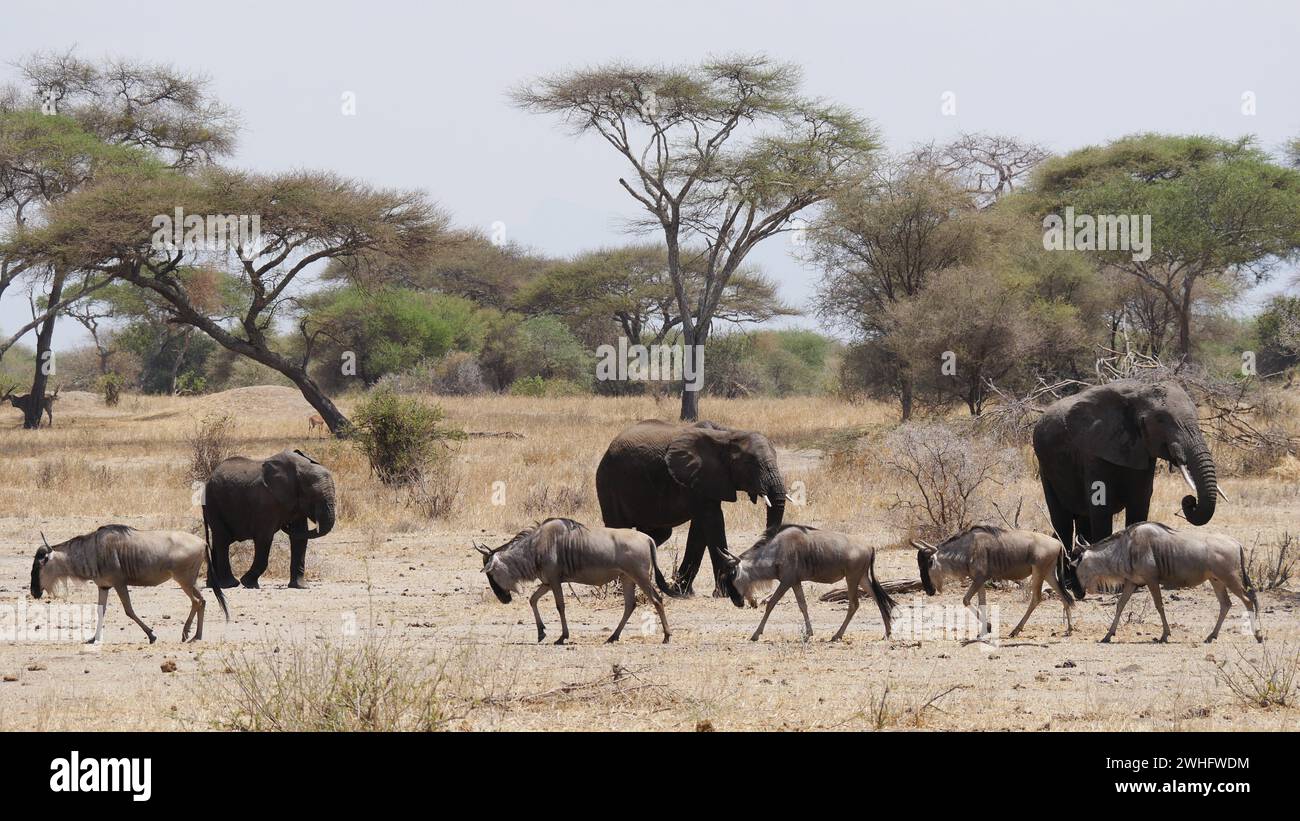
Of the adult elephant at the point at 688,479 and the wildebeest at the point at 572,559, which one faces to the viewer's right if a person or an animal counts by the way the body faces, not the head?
the adult elephant

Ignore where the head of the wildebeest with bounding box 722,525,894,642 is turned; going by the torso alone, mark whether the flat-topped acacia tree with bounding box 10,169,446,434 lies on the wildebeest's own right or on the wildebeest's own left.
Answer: on the wildebeest's own right

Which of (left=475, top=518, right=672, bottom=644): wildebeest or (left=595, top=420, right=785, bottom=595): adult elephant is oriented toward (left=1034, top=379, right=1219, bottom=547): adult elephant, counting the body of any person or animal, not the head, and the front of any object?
(left=595, top=420, right=785, bottom=595): adult elephant

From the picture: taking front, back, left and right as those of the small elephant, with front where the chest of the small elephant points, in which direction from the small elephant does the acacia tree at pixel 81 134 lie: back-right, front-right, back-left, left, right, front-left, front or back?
left

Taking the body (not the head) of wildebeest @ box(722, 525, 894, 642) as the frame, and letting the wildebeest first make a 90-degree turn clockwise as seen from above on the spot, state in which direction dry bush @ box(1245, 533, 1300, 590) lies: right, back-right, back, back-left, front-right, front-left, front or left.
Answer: front-right

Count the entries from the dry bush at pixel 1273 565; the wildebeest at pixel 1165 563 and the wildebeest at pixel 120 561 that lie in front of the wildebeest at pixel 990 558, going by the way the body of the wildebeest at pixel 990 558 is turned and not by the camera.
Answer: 1

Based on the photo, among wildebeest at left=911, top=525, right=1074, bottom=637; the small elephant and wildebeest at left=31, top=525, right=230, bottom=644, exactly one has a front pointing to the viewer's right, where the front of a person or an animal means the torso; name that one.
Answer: the small elephant

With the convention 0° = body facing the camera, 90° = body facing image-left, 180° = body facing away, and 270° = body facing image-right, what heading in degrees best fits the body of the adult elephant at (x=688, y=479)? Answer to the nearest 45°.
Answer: approximately 270°

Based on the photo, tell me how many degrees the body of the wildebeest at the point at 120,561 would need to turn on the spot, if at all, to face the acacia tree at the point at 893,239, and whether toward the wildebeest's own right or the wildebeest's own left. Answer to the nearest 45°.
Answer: approximately 135° to the wildebeest's own right

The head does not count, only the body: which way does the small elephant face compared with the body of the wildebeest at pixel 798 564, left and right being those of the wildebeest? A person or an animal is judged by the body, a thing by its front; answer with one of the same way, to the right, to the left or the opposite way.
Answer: the opposite way

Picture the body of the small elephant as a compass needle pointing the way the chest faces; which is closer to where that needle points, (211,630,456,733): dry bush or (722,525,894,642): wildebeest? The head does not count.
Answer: the wildebeest

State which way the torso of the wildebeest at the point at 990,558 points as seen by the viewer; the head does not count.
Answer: to the viewer's left

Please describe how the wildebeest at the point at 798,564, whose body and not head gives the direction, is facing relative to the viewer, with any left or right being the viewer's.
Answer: facing to the left of the viewer

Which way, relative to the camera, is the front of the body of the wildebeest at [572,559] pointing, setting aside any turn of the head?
to the viewer's left

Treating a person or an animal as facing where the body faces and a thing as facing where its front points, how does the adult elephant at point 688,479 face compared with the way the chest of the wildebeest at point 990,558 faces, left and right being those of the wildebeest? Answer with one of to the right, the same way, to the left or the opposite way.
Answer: the opposite way

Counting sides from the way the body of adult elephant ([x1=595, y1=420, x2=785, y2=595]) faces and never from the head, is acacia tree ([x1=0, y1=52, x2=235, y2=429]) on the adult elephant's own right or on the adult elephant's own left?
on the adult elephant's own left
